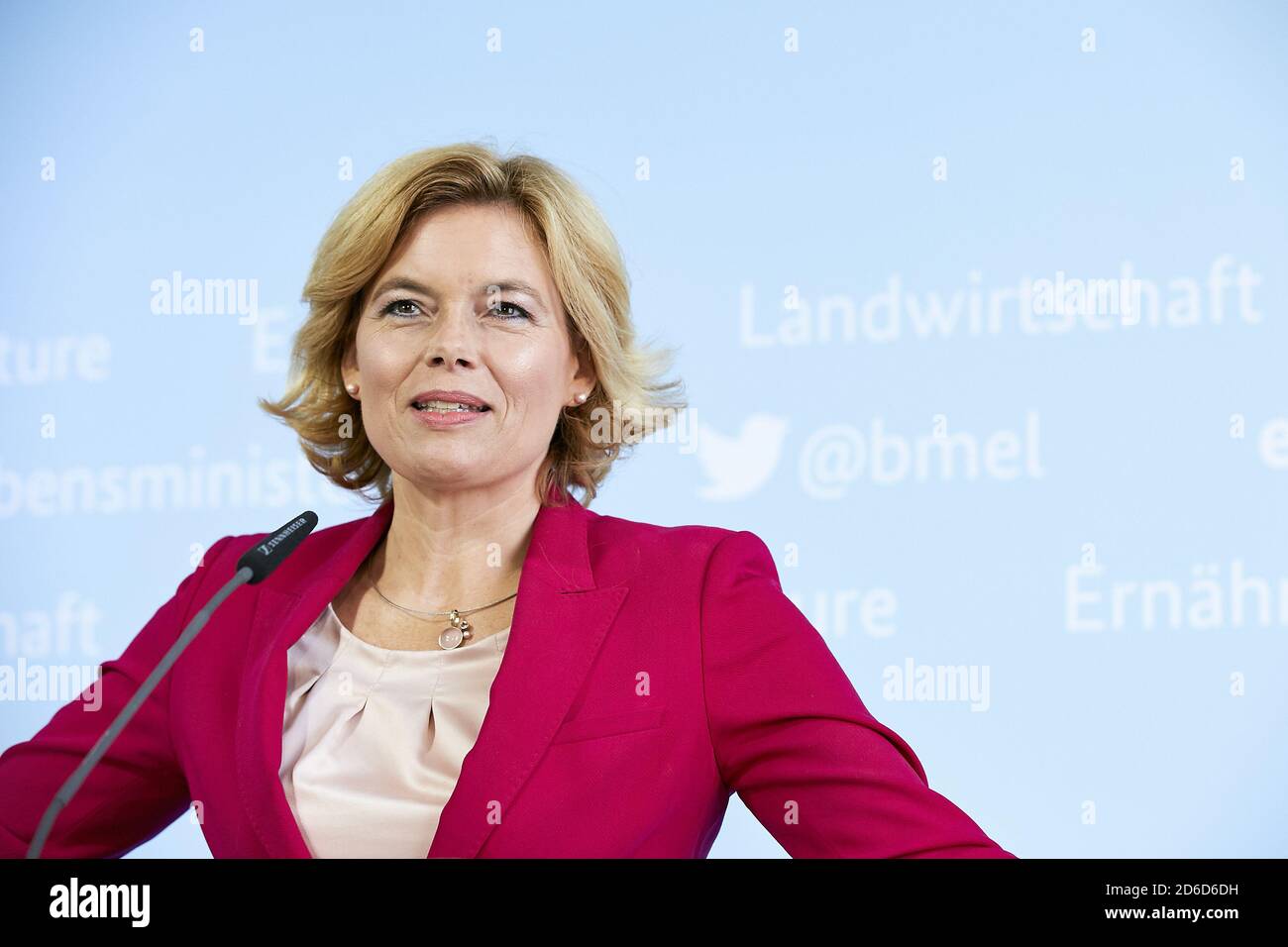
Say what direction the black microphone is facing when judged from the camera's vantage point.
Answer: facing away from the viewer and to the right of the viewer
